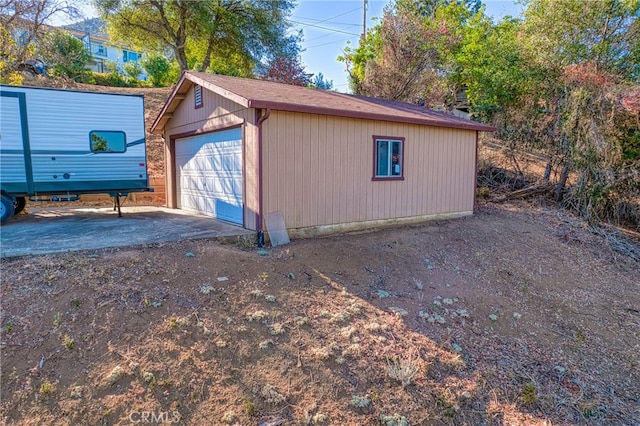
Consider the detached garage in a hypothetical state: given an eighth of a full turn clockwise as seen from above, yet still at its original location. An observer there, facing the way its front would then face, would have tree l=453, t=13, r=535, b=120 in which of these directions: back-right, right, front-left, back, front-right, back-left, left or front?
back-right

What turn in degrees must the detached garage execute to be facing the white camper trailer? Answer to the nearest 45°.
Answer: approximately 45° to its right

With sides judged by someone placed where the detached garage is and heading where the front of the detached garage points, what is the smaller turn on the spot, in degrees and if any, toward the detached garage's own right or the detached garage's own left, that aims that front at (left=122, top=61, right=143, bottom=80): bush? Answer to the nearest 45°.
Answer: approximately 90° to the detached garage's own right

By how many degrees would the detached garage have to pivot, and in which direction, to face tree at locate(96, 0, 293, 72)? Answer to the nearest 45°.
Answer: approximately 90° to its right

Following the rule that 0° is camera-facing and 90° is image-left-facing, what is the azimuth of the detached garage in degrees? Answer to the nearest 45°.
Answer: approximately 45°

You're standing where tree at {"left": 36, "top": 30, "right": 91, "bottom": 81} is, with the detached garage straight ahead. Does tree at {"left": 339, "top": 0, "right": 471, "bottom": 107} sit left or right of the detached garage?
left

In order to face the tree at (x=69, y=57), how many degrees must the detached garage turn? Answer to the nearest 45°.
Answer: approximately 90° to its right

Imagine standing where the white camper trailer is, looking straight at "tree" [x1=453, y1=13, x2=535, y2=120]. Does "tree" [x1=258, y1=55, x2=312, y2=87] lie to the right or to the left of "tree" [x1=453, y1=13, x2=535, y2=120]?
left
